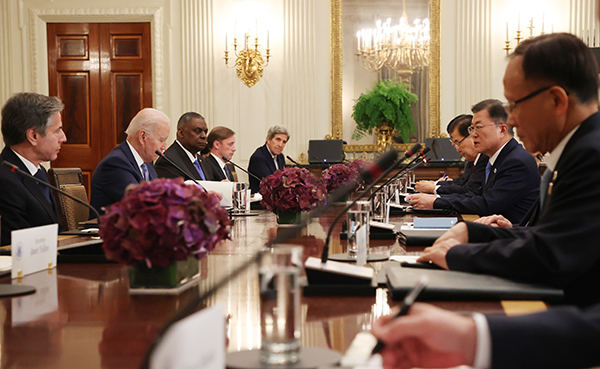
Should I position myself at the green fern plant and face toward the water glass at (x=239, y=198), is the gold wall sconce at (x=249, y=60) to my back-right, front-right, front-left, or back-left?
front-right

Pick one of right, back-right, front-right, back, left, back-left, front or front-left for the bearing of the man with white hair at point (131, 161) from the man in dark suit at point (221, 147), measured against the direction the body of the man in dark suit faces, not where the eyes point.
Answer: front-right

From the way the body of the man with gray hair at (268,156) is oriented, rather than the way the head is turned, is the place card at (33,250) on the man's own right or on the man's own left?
on the man's own right

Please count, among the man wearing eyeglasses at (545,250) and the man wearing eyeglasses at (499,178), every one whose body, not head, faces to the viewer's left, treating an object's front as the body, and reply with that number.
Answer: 2

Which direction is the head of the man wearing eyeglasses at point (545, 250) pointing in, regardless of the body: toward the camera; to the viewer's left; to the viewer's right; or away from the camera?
to the viewer's left

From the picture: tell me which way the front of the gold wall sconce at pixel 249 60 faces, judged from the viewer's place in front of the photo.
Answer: facing the viewer

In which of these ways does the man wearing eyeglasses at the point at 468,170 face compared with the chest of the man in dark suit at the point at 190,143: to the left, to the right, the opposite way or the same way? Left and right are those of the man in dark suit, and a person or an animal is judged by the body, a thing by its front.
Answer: the opposite way

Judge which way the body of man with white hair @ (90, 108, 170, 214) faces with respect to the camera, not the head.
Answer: to the viewer's right

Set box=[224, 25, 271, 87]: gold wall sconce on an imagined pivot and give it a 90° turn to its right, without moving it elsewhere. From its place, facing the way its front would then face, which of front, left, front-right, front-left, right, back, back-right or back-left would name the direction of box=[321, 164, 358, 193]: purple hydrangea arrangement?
left

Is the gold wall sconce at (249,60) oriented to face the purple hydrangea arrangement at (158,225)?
yes

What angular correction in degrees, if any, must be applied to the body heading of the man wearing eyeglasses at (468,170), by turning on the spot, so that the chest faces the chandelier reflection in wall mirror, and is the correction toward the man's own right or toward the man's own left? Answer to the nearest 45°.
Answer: approximately 90° to the man's own right

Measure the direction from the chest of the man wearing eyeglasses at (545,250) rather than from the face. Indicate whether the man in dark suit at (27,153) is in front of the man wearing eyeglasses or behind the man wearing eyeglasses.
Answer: in front

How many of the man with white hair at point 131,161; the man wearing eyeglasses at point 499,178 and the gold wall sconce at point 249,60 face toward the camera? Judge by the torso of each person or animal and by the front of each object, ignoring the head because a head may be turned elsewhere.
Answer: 1

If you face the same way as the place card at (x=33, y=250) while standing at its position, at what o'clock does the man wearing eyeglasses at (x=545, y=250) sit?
The man wearing eyeglasses is roughly at 12 o'clock from the place card.

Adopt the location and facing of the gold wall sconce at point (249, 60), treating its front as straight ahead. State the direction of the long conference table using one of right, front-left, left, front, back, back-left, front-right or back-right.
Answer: front

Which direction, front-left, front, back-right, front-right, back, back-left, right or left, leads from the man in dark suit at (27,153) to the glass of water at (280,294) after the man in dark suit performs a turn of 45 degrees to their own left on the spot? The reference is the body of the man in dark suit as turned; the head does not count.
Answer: back-right

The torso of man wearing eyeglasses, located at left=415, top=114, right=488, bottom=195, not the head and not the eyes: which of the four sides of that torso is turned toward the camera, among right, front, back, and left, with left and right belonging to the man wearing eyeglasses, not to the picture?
left
